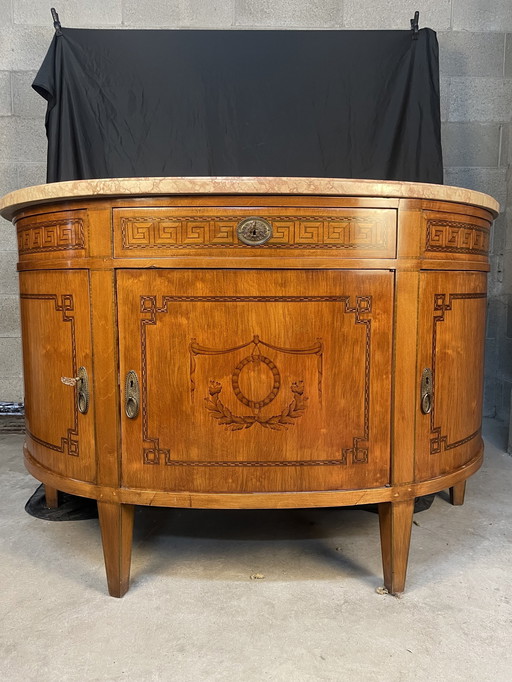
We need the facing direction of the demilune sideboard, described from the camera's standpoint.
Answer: facing the viewer

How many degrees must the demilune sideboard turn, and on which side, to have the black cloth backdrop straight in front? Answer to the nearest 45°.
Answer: approximately 180°

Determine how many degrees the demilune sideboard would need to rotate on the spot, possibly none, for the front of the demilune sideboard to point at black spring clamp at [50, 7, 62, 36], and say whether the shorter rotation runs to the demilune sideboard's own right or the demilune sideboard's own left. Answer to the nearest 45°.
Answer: approximately 135° to the demilune sideboard's own right
